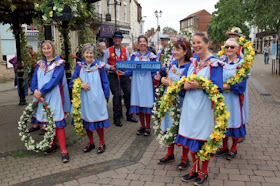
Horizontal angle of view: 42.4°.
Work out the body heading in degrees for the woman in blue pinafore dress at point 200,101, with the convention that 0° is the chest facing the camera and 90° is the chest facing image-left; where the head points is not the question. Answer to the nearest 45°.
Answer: approximately 45°

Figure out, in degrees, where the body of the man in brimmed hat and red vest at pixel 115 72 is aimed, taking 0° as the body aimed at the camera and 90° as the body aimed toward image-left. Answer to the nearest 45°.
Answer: approximately 0°

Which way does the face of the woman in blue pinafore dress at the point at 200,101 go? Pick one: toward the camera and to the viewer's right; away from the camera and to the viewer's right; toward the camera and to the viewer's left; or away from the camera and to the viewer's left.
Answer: toward the camera and to the viewer's left

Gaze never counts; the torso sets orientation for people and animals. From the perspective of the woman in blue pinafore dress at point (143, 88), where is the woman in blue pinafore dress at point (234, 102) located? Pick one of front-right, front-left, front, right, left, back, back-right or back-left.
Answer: front-left

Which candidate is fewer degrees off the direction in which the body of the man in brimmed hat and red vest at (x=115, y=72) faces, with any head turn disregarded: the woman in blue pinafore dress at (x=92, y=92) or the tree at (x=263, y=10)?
the woman in blue pinafore dress

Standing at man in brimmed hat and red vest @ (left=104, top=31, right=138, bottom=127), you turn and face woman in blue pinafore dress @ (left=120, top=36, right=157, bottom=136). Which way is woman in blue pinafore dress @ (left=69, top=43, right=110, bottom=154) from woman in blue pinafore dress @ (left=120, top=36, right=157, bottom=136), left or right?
right

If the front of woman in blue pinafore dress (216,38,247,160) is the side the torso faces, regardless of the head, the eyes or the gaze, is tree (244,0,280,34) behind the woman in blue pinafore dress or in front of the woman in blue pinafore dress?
behind

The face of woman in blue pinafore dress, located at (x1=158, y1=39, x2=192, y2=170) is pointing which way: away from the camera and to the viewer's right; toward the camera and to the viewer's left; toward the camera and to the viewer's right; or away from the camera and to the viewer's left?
toward the camera and to the viewer's left

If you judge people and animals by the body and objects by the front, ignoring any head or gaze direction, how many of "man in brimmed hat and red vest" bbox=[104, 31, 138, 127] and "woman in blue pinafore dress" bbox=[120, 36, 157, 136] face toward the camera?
2
